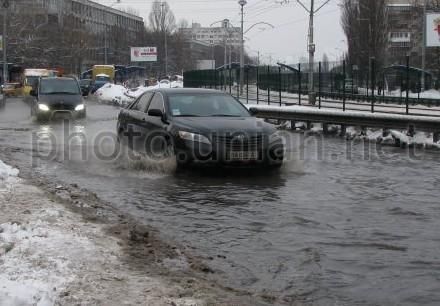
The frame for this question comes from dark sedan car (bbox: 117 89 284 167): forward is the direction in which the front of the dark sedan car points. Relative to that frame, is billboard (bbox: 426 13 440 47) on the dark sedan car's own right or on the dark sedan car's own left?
on the dark sedan car's own left

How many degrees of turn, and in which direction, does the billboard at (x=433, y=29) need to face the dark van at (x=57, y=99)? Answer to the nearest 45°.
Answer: approximately 45° to its right

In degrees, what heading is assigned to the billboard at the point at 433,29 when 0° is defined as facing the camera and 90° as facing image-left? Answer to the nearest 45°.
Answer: approximately 0°

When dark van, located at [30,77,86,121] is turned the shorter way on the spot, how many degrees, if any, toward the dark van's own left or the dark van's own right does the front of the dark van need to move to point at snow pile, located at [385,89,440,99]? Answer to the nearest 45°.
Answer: approximately 135° to the dark van's own left

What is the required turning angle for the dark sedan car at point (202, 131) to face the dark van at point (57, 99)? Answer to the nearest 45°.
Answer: approximately 135° to its left

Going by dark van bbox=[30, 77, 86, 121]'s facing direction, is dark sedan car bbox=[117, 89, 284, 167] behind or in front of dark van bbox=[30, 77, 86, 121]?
in front

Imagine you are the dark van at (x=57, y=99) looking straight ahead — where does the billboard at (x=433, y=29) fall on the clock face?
The billboard is roughly at 8 o'clock from the dark van.

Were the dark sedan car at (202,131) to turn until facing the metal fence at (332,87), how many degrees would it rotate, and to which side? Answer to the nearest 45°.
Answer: approximately 135° to its left
